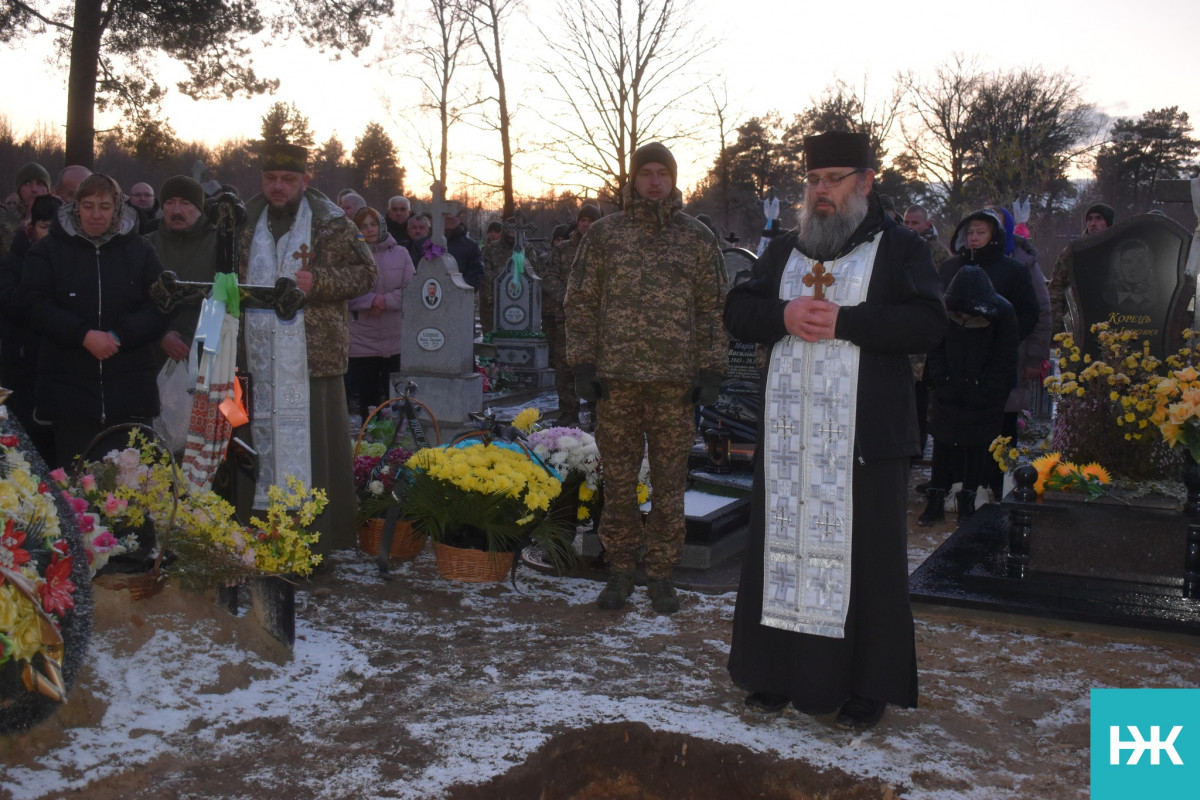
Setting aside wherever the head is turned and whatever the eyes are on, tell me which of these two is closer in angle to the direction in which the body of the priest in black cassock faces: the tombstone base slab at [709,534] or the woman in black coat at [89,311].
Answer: the woman in black coat

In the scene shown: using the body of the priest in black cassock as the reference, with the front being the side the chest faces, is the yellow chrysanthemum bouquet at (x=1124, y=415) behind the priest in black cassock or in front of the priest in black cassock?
behind

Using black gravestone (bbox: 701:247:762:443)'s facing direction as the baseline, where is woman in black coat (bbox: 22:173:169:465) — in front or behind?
in front

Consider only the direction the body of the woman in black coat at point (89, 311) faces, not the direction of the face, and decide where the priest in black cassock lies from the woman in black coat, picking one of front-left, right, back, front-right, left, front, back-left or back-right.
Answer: front-left

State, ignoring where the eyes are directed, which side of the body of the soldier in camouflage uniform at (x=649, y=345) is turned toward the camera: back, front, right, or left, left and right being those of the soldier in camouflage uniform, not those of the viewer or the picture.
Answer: front

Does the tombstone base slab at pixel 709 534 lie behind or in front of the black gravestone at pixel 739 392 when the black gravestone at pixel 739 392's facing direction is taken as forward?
in front

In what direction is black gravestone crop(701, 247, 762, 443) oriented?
toward the camera

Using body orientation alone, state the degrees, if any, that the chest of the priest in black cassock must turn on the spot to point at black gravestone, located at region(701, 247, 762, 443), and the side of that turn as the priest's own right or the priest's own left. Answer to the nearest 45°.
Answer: approximately 135° to the priest's own right

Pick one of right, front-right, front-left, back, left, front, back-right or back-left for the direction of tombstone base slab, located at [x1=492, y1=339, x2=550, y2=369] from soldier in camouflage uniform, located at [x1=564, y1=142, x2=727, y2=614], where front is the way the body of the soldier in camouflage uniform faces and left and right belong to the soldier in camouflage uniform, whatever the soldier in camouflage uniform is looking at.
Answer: back

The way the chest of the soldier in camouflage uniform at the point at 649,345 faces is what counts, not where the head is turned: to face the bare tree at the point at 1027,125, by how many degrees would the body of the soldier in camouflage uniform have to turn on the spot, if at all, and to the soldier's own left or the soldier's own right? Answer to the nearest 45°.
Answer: approximately 180°

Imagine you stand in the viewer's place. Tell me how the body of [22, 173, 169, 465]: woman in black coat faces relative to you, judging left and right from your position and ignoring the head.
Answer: facing the viewer

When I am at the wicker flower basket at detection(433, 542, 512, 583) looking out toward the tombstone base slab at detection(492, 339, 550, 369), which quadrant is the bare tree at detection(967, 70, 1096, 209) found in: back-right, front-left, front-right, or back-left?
front-right

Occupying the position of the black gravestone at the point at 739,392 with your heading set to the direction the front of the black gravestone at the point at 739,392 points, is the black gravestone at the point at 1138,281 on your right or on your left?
on your left

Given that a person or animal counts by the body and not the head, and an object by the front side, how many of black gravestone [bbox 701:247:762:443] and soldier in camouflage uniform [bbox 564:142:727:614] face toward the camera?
2

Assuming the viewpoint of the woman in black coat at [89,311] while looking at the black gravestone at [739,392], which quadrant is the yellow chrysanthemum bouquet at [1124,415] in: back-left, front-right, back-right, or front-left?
front-right

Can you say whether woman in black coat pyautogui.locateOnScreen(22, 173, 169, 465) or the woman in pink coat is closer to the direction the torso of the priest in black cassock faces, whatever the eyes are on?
the woman in black coat
